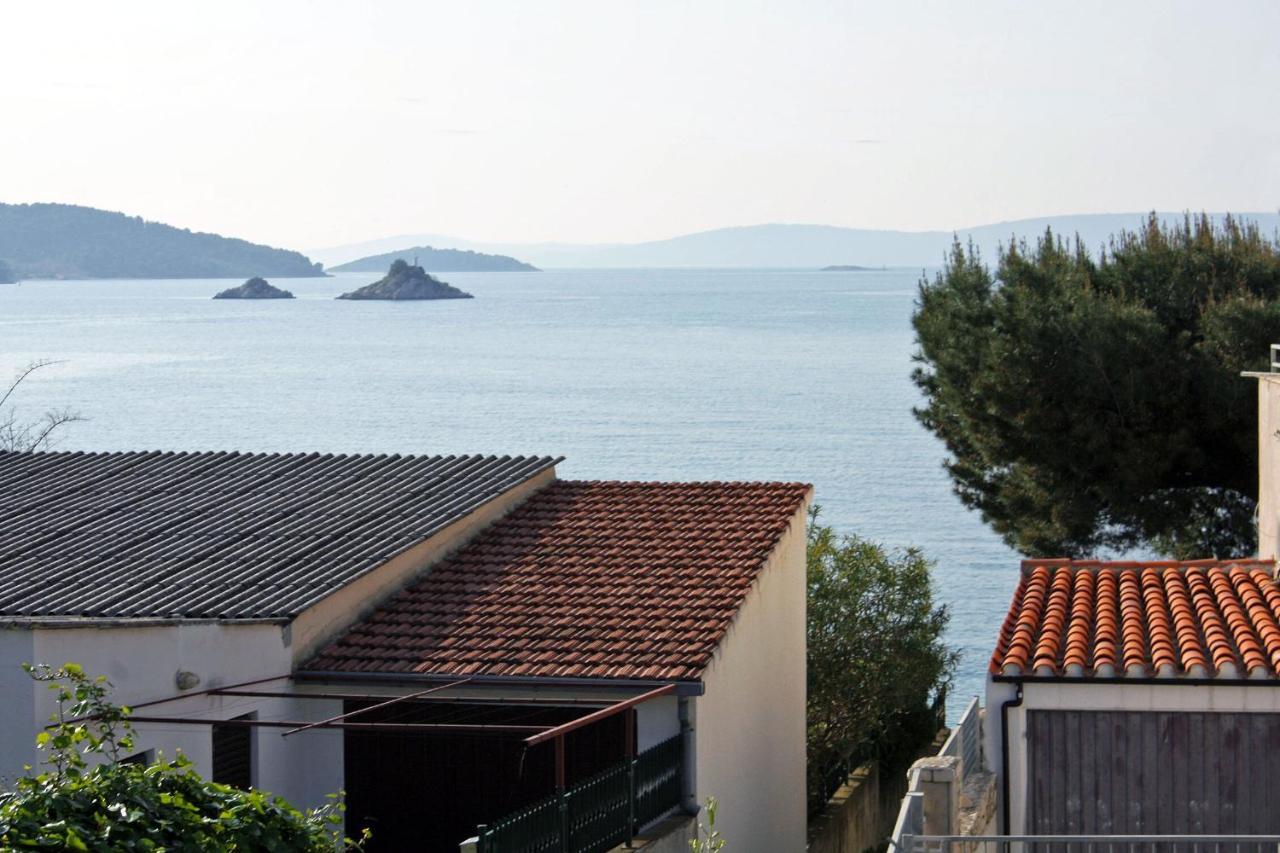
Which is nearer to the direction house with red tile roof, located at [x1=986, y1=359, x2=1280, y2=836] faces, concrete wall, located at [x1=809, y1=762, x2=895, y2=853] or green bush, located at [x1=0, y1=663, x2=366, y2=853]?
the green bush

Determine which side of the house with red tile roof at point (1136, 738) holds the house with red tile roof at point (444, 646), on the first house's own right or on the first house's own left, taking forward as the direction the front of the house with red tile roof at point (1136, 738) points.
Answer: on the first house's own right

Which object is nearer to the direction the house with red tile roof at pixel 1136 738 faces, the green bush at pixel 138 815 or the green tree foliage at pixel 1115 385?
the green bush

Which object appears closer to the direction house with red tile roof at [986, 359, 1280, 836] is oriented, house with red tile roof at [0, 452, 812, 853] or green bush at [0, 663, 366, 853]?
the green bush

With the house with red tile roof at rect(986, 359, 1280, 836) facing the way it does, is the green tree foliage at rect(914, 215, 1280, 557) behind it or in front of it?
behind

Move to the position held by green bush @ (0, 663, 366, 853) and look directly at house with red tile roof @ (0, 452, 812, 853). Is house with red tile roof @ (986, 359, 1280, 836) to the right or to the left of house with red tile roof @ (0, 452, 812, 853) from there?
right

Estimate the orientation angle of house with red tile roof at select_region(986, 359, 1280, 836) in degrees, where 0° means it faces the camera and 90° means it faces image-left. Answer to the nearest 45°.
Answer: approximately 0°
